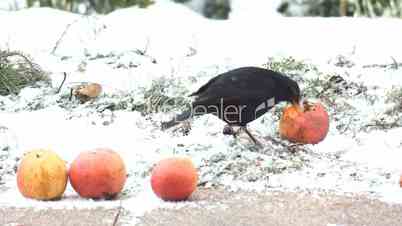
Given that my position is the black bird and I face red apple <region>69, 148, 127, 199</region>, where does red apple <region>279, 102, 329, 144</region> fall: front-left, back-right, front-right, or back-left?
back-left

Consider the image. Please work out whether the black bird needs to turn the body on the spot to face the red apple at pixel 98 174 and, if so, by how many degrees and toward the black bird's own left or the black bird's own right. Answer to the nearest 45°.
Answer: approximately 135° to the black bird's own right

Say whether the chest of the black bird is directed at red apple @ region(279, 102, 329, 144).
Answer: yes

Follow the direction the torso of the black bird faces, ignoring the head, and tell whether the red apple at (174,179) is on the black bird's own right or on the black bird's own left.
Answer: on the black bird's own right

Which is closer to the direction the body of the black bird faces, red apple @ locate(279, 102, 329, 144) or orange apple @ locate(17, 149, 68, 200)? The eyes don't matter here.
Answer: the red apple

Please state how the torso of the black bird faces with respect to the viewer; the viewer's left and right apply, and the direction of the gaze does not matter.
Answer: facing to the right of the viewer
